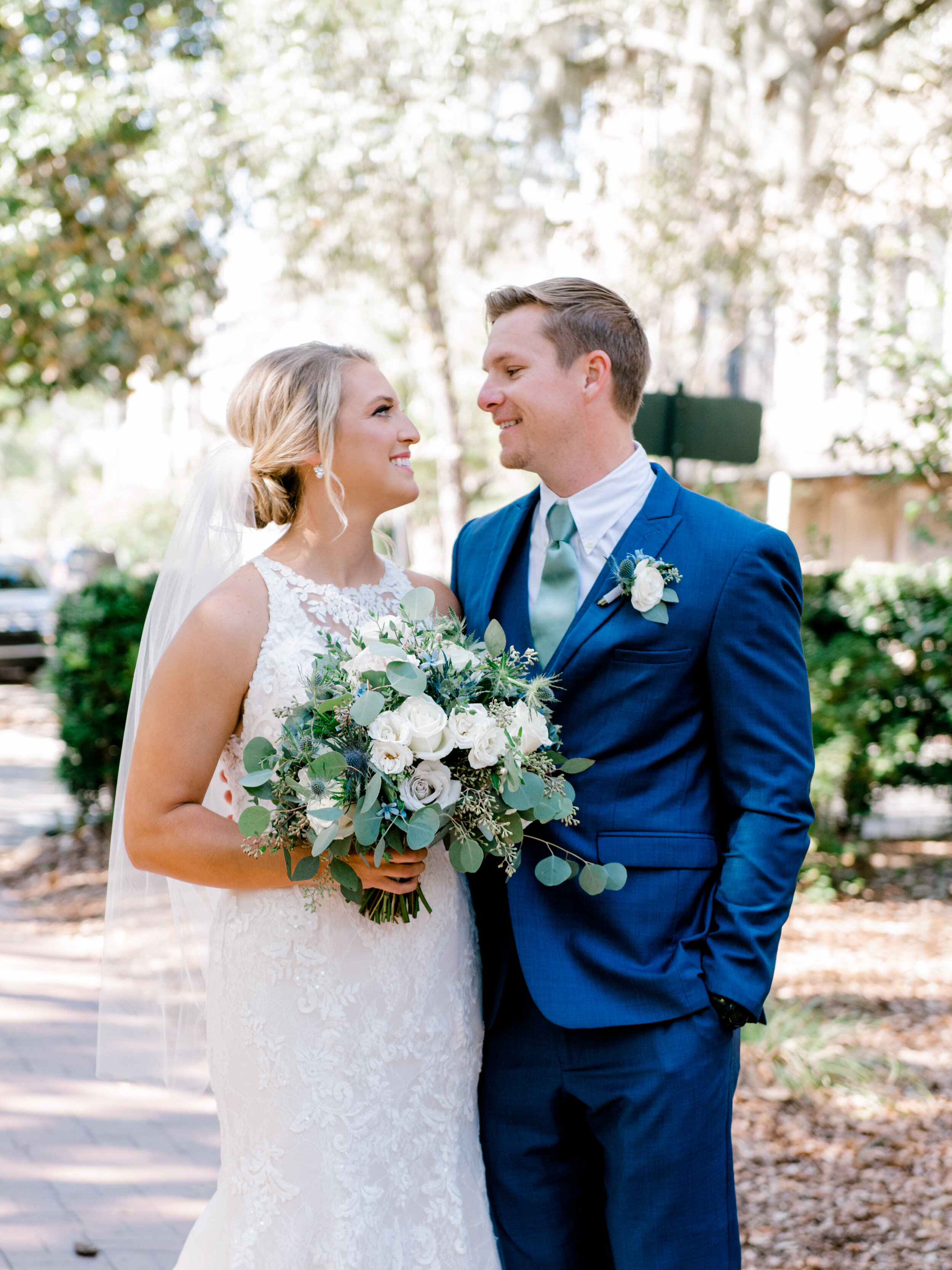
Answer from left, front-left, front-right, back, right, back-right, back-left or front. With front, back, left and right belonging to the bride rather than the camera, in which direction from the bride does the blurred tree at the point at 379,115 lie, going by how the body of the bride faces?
back-left

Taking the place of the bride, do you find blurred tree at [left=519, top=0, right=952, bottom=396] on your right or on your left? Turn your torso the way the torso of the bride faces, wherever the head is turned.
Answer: on your left

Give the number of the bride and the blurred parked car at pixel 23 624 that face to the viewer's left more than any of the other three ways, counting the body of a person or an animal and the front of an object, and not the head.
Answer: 0

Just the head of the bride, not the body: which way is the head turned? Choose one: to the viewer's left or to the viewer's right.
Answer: to the viewer's right

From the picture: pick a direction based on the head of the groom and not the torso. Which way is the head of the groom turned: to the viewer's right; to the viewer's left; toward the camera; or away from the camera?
to the viewer's left
